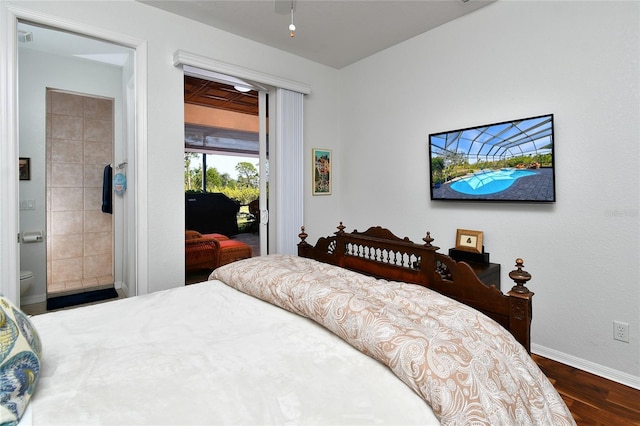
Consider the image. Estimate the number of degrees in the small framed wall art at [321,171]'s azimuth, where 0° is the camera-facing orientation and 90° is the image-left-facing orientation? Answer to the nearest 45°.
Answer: approximately 315°

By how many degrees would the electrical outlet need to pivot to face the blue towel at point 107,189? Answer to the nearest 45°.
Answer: approximately 45° to its right

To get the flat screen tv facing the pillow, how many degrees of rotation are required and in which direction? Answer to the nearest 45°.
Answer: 0° — it already faces it

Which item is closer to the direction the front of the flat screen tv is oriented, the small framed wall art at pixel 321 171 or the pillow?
the pillow

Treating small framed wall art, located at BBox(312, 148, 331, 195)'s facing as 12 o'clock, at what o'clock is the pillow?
The pillow is roughly at 2 o'clock from the small framed wall art.

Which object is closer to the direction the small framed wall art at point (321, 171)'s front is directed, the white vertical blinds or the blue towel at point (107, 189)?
the white vertical blinds

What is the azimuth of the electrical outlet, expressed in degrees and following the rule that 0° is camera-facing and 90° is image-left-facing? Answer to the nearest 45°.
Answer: approximately 45°

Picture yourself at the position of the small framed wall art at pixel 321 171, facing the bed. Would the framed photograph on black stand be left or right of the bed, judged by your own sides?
left
